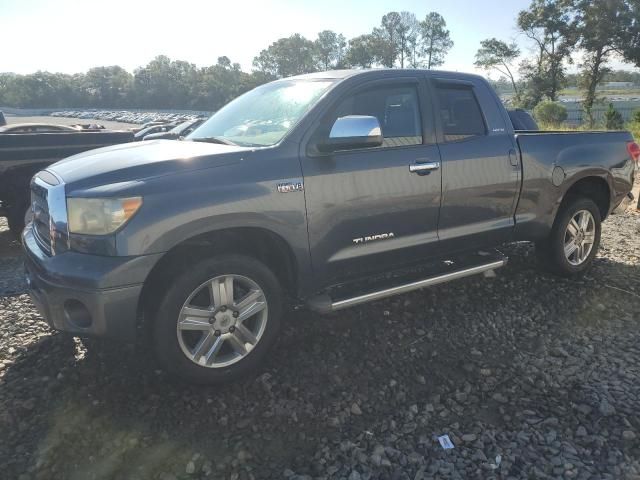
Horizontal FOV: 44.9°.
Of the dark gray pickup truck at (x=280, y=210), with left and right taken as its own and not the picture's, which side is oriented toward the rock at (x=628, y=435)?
left

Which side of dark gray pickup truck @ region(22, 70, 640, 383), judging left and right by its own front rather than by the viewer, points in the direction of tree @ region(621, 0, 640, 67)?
back

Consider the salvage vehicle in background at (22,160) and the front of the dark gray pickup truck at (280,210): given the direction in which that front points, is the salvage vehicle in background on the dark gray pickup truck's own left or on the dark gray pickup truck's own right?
on the dark gray pickup truck's own right

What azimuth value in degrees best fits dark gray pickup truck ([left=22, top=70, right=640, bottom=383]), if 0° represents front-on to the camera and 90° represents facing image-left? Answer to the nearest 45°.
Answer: approximately 45°

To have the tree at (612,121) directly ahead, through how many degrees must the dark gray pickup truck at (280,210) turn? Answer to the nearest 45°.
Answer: approximately 180°
